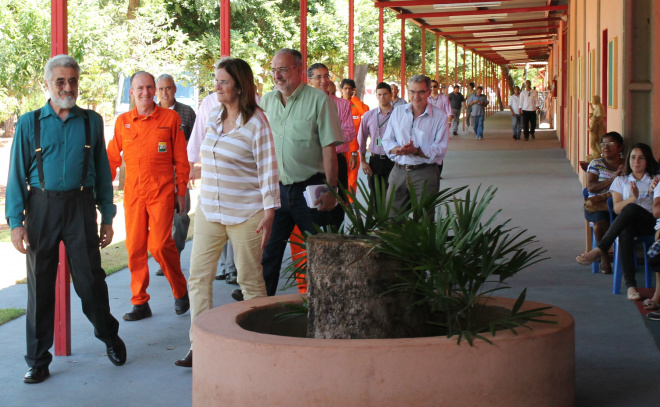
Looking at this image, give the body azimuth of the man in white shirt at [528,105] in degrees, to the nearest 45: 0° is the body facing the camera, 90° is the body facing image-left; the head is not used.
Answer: approximately 0°

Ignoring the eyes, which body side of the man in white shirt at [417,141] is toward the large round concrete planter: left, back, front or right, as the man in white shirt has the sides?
front

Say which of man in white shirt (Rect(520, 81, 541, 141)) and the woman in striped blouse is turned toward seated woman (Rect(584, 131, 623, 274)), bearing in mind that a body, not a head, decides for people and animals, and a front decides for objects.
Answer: the man in white shirt

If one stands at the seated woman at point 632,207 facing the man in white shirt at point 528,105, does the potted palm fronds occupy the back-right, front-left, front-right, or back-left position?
back-left

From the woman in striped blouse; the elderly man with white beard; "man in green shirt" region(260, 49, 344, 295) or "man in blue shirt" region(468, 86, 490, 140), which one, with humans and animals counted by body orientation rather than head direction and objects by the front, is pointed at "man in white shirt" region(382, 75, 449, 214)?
the man in blue shirt

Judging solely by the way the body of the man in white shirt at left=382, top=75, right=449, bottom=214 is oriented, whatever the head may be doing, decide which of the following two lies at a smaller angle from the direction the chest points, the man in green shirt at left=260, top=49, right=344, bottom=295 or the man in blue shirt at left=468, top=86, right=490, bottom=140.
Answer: the man in green shirt

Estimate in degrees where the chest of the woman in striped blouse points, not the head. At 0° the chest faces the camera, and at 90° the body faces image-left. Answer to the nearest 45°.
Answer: approximately 45°

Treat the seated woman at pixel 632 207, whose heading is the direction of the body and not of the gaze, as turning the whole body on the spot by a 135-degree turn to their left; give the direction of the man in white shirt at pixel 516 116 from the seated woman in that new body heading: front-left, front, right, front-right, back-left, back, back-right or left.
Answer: left

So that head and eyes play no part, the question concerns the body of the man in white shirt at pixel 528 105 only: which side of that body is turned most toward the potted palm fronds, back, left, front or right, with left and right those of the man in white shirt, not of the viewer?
front

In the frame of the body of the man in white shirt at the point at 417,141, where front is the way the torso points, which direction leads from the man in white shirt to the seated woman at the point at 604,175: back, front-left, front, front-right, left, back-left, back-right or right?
left

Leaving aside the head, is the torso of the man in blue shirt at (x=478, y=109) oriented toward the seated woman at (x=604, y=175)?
yes

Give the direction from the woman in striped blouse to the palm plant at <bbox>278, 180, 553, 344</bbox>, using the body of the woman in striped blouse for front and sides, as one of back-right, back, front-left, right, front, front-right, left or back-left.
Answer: left

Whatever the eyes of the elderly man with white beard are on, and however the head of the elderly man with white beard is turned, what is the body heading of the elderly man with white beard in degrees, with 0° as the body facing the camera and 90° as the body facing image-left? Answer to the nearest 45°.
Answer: approximately 0°
